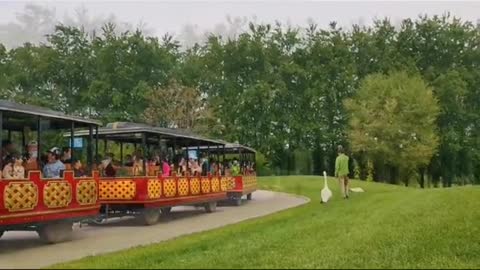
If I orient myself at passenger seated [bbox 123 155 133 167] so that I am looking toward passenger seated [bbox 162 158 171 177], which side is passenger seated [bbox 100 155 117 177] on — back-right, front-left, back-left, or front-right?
back-right

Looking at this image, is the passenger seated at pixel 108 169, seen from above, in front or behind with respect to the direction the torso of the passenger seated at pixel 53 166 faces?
behind

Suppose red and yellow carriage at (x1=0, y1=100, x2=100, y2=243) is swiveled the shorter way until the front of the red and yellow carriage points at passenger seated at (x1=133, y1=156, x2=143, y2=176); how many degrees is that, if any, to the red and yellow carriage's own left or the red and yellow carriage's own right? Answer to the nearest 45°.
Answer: approximately 180°

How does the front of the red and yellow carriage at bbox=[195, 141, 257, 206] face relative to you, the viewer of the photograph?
facing the viewer and to the left of the viewer

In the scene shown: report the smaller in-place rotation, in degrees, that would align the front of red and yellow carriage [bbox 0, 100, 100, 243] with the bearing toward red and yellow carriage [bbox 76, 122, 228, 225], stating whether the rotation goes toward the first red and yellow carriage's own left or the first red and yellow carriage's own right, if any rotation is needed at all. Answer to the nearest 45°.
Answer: approximately 180°

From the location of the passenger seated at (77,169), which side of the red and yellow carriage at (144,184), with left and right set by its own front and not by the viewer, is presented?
front

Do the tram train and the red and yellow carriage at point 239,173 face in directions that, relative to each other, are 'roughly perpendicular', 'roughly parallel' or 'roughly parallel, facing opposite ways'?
roughly parallel

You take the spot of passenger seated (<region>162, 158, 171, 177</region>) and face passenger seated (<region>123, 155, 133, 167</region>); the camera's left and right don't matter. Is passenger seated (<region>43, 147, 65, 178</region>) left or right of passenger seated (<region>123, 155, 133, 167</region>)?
left

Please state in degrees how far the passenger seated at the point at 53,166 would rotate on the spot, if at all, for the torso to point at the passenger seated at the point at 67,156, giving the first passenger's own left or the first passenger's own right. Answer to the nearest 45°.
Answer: approximately 180°
